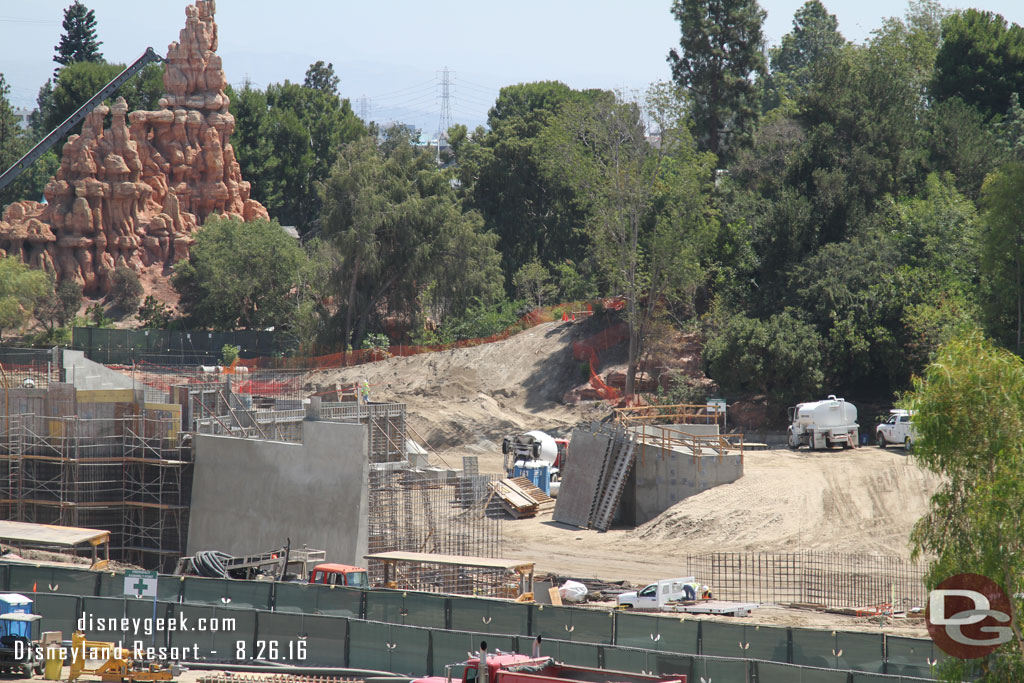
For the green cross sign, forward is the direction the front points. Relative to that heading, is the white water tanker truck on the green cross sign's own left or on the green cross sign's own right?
on the green cross sign's own left

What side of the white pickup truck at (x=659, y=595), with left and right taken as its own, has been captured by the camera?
left

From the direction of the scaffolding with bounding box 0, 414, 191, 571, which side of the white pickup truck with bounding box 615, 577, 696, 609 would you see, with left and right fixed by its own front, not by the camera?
front

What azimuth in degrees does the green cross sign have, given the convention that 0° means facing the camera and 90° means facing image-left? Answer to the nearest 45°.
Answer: approximately 0°

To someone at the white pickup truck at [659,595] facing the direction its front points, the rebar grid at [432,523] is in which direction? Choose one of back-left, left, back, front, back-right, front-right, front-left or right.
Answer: front-right

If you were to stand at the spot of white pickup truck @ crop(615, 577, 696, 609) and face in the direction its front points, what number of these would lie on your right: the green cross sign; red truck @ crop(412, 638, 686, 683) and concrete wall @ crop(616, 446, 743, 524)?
1

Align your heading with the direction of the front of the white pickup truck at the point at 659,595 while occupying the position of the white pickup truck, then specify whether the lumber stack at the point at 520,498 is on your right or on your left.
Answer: on your right

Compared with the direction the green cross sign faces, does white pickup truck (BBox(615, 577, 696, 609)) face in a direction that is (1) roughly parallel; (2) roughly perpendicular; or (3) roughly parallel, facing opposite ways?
roughly perpendicular

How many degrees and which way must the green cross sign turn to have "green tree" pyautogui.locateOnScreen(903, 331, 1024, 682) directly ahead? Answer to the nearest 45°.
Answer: approximately 45° to its left

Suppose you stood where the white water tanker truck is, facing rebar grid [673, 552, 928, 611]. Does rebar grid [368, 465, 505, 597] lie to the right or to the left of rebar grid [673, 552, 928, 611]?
right

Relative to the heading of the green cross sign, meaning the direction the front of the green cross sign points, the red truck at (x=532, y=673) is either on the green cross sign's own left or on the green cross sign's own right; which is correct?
on the green cross sign's own left

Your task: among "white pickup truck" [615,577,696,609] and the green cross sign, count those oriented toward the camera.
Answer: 1
